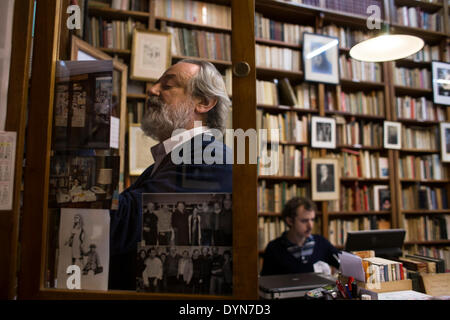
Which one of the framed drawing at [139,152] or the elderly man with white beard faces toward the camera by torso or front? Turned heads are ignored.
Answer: the framed drawing

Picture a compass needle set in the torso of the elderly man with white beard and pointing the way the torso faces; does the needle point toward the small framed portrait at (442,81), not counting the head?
no

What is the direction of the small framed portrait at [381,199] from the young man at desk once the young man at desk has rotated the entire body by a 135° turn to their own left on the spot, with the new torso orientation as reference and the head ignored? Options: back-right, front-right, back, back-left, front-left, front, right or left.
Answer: front-right

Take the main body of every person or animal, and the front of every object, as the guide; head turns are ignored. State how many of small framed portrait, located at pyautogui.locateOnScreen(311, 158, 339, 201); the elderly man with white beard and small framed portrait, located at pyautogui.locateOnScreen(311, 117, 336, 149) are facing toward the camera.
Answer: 2

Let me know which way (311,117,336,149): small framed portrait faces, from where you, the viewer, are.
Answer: facing the viewer

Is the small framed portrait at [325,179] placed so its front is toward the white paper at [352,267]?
yes

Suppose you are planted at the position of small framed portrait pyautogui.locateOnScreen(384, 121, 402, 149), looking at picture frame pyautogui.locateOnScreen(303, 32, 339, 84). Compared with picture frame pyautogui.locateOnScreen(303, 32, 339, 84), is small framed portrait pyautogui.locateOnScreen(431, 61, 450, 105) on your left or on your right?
left

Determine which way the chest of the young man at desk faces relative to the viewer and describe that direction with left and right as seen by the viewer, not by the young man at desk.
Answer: facing the viewer and to the right of the viewer

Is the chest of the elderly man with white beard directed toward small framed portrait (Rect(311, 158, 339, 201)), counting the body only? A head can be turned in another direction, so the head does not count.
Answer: no

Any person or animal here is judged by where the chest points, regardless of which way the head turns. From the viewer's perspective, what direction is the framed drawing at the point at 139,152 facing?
toward the camera

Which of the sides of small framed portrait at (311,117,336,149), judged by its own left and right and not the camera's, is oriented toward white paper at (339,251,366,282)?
front
